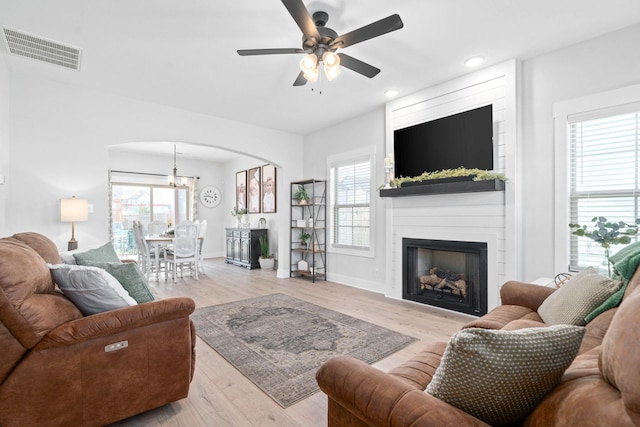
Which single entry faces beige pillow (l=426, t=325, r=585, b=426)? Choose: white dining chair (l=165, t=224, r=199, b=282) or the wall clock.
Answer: the wall clock

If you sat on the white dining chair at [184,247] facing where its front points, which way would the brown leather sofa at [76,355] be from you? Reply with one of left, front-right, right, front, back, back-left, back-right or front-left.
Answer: back-left

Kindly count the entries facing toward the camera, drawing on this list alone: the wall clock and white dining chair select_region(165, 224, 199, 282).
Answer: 1

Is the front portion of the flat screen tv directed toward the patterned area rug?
yes

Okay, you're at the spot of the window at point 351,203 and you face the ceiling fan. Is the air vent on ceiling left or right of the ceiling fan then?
right

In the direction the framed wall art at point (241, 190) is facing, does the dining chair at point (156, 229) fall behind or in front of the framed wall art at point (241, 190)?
in front

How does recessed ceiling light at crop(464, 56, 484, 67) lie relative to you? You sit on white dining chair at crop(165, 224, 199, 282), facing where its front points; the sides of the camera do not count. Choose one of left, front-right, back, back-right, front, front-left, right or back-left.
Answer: back

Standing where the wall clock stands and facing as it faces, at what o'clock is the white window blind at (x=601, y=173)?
The white window blind is roughly at 11 o'clock from the wall clock.

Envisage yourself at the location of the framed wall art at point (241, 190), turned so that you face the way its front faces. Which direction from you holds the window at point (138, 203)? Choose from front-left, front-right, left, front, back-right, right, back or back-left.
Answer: front-right

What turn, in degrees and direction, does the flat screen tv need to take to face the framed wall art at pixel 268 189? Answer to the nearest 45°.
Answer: approximately 90° to its right

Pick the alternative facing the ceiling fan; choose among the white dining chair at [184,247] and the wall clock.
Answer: the wall clock

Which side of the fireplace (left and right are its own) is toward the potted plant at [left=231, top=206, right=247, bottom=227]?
right
